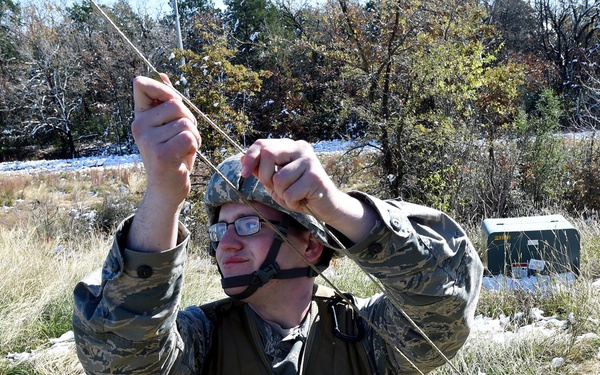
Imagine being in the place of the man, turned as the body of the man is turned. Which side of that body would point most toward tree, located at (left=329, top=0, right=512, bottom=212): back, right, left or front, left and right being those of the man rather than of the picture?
back

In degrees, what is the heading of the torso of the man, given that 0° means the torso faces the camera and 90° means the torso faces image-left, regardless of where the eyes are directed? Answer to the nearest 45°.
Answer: approximately 0°

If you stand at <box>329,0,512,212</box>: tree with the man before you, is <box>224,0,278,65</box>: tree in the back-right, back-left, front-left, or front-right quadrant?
back-right

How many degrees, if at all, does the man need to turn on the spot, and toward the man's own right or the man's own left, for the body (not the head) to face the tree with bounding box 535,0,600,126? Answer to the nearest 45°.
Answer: approximately 135° to the man's own left

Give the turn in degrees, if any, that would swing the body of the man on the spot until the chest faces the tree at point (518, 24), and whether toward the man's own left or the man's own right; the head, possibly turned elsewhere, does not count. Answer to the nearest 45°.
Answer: approximately 135° to the man's own left

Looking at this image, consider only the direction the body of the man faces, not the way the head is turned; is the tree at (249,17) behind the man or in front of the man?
behind

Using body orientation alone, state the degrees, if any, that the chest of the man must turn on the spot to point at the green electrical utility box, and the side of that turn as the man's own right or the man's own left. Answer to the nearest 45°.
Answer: approximately 135° to the man's own left
